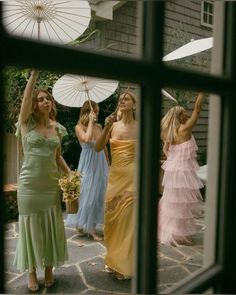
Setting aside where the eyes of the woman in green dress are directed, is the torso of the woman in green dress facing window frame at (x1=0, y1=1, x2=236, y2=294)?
yes

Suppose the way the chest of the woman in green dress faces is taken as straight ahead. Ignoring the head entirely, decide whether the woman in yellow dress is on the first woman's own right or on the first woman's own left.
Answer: on the first woman's own left

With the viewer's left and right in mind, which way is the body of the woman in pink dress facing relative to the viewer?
facing away from the viewer and to the right of the viewer

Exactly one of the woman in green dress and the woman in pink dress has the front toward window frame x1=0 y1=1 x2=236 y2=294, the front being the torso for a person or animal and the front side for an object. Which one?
the woman in green dress

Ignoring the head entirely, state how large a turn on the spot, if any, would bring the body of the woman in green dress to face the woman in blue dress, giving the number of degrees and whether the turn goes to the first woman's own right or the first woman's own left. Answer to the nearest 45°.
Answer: approximately 180°

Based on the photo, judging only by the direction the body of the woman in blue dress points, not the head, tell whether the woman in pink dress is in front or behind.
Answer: in front

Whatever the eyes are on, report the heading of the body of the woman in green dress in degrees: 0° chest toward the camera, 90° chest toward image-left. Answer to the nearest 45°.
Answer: approximately 0°
